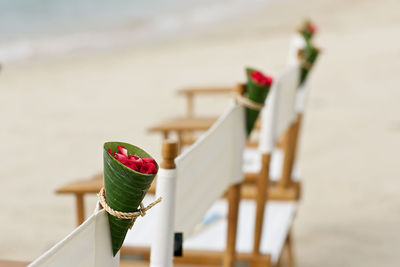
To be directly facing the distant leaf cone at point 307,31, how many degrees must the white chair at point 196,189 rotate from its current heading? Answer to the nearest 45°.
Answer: approximately 45° to its right

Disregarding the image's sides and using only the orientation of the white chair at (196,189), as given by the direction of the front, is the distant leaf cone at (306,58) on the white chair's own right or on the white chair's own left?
on the white chair's own right

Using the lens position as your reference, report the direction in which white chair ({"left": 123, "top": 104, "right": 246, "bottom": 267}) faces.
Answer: facing away from the viewer and to the left of the viewer
